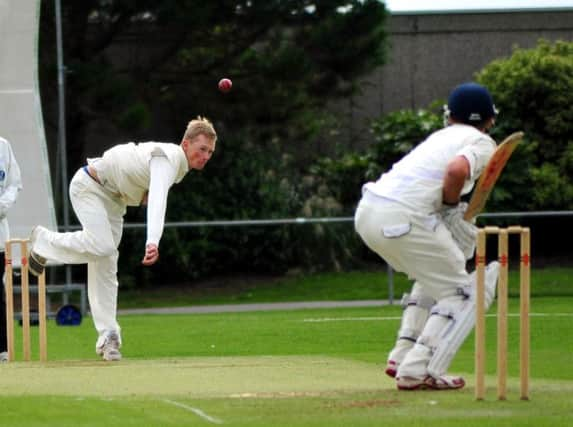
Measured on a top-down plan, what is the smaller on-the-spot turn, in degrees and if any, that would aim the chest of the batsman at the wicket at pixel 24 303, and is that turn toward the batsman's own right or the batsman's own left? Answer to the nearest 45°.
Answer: approximately 90° to the batsman's own left
